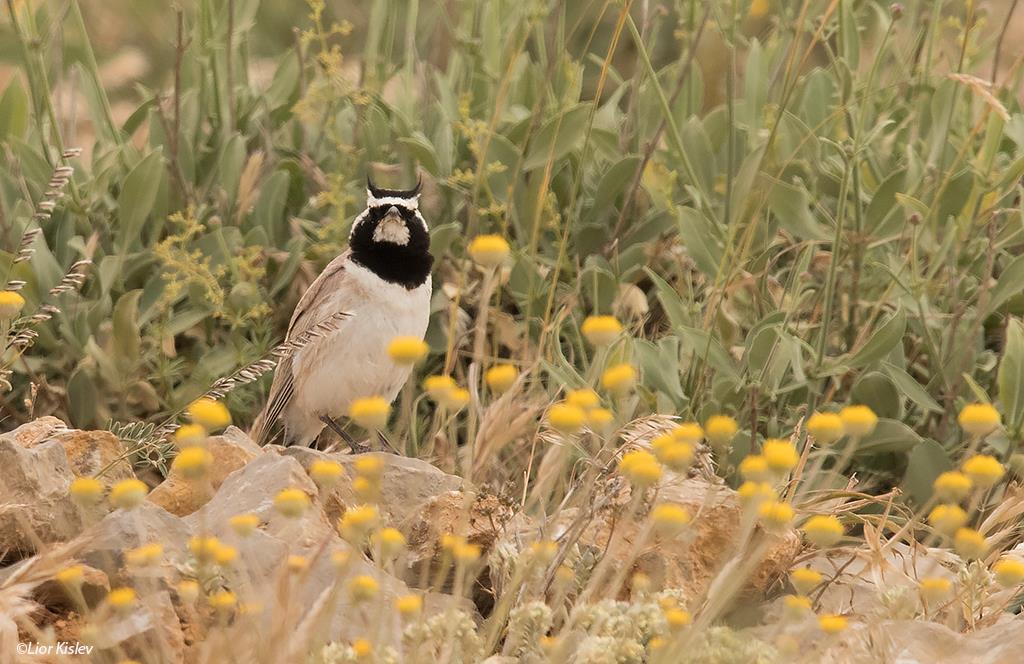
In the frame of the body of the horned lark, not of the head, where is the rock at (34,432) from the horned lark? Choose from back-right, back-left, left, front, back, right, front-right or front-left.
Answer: right

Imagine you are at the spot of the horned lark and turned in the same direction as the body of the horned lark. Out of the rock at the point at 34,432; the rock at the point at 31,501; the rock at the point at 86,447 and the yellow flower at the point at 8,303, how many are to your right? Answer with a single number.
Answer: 4

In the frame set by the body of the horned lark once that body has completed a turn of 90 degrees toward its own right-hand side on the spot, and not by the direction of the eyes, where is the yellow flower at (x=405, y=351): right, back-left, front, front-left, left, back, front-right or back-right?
front-left

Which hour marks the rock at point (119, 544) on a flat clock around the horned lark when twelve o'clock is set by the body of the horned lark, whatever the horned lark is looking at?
The rock is roughly at 2 o'clock from the horned lark.

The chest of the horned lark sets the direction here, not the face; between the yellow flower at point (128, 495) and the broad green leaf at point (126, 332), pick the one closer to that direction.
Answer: the yellow flower

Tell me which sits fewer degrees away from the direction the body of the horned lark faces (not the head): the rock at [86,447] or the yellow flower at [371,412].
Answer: the yellow flower

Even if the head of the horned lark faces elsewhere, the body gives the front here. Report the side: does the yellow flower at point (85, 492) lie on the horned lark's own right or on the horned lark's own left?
on the horned lark's own right

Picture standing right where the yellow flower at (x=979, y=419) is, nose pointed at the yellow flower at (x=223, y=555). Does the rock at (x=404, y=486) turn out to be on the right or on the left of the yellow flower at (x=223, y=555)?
right

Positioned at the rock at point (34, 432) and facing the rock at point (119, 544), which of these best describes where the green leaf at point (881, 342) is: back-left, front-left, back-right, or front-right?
front-left

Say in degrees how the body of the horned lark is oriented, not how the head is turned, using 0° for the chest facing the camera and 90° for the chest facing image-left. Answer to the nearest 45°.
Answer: approximately 315°

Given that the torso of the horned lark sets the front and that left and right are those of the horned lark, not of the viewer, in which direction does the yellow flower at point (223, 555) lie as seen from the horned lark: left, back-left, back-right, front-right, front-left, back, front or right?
front-right

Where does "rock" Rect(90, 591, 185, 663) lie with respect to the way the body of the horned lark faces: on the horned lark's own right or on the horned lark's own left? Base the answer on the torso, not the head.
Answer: on the horned lark's own right

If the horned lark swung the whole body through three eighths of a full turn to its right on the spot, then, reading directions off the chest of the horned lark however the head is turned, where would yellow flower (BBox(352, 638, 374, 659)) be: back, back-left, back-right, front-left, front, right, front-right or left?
left

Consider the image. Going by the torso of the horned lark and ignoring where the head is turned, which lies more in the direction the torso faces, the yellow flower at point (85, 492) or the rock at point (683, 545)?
the rock

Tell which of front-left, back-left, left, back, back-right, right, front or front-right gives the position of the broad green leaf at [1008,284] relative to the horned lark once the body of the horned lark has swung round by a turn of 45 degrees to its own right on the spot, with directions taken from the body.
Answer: left

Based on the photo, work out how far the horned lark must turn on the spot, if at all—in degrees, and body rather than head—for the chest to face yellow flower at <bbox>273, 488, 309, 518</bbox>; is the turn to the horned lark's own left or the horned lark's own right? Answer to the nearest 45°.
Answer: approximately 45° to the horned lark's own right
